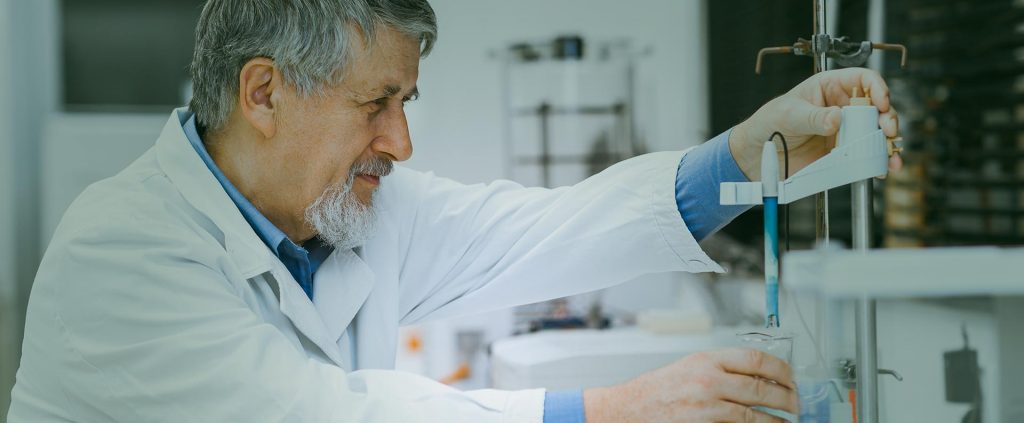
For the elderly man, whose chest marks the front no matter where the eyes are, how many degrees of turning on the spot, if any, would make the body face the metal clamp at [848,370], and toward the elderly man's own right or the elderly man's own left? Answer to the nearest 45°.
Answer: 0° — they already face it

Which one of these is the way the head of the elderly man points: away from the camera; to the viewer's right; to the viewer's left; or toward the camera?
to the viewer's right

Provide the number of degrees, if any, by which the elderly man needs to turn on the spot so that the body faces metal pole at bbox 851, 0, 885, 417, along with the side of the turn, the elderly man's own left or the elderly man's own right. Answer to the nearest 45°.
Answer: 0° — they already face it

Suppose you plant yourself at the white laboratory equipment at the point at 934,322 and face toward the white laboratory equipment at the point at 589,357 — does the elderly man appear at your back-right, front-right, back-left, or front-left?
front-left

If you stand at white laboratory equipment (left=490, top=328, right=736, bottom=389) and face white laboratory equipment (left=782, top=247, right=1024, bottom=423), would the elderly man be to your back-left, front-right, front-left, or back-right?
front-right

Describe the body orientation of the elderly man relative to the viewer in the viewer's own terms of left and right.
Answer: facing the viewer and to the right of the viewer

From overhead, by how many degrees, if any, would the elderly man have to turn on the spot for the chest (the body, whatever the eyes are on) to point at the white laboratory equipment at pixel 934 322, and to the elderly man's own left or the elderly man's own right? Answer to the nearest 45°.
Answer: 0° — they already face it

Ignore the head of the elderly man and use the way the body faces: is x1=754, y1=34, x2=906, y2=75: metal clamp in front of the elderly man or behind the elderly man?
in front
